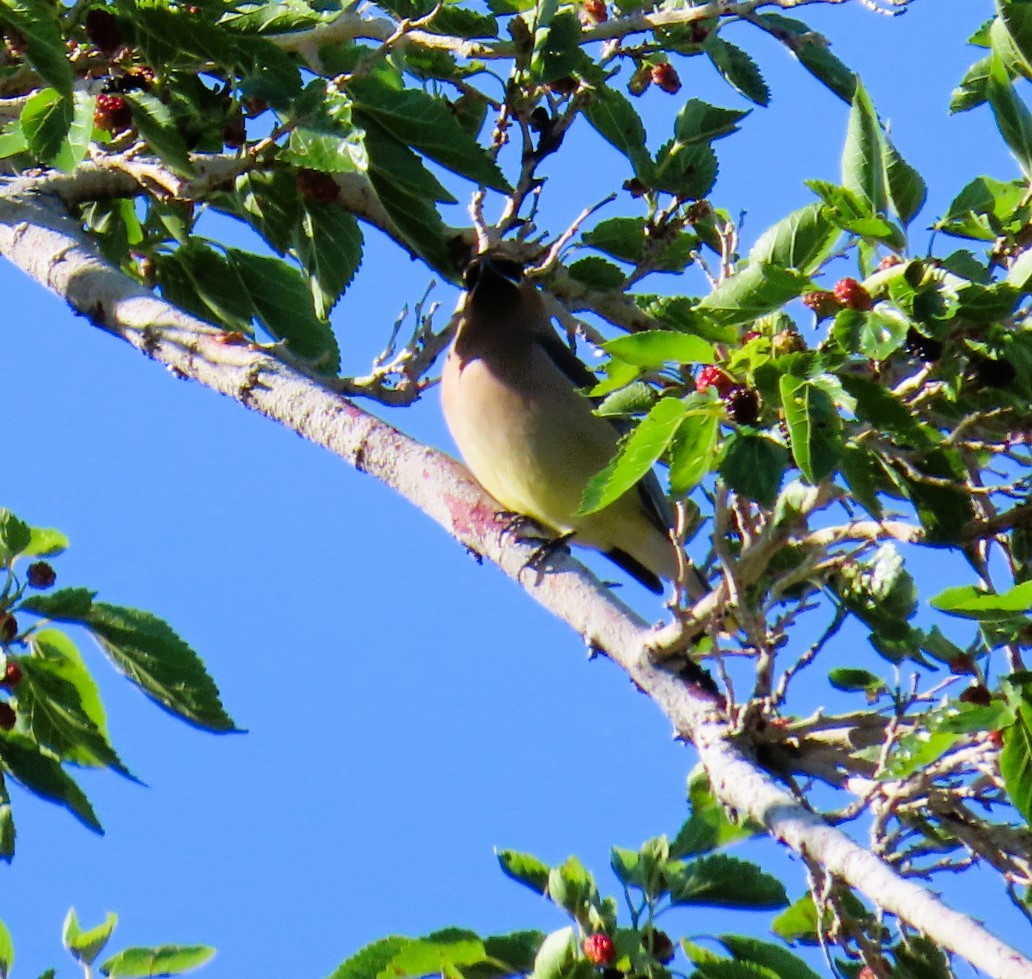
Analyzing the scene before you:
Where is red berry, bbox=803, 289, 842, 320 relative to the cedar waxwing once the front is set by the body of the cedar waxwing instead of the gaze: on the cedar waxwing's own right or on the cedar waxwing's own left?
on the cedar waxwing's own left

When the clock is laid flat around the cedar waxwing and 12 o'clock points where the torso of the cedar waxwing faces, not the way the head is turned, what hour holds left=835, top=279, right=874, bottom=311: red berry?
The red berry is roughly at 8 o'clock from the cedar waxwing.

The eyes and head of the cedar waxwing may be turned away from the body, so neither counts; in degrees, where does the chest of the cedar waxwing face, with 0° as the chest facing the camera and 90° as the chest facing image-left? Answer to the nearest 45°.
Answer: approximately 45°

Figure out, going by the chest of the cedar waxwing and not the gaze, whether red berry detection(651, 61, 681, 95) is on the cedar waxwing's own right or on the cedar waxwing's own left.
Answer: on the cedar waxwing's own left
